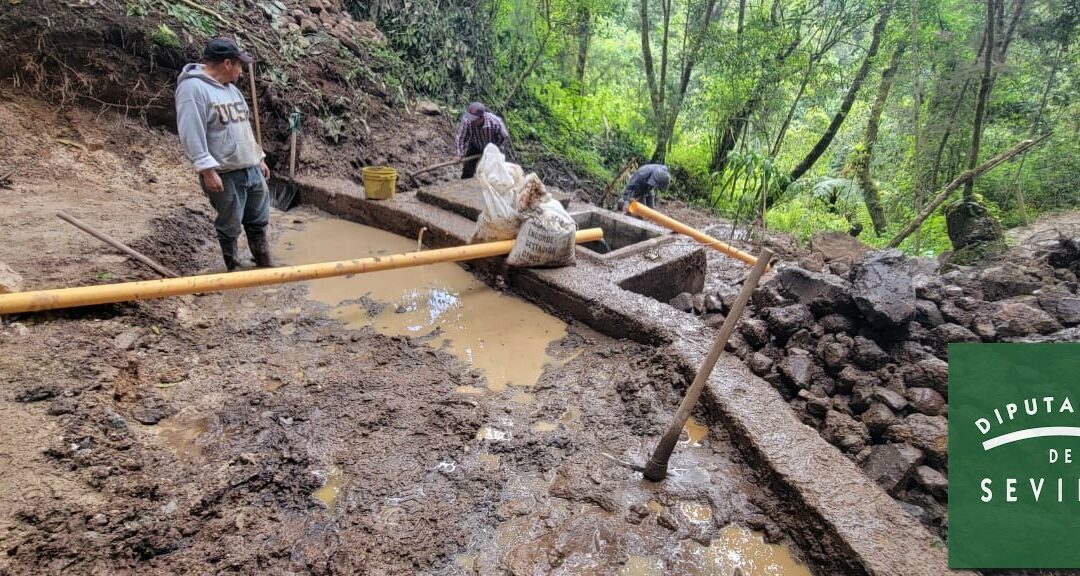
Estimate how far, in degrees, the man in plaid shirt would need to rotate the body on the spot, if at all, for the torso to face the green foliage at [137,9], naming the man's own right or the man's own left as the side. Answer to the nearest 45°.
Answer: approximately 45° to the man's own right

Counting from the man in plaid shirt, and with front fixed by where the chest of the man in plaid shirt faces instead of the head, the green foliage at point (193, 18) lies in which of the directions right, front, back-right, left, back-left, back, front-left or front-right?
front-right

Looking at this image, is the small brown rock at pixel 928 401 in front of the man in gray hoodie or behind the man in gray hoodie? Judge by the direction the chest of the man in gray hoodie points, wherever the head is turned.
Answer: in front

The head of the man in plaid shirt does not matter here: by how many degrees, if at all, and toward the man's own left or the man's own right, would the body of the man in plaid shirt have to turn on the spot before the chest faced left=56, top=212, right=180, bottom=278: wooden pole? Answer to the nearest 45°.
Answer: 0° — they already face it

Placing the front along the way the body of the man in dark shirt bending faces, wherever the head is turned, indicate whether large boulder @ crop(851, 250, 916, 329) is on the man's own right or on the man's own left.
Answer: on the man's own left

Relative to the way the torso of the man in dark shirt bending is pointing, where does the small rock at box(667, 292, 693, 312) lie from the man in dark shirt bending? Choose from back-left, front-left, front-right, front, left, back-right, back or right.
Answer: left

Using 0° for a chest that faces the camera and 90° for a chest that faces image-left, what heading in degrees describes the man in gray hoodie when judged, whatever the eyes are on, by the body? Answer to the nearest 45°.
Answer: approximately 315°

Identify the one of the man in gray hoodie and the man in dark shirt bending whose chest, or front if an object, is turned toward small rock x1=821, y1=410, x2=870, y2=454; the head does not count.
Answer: the man in gray hoodie

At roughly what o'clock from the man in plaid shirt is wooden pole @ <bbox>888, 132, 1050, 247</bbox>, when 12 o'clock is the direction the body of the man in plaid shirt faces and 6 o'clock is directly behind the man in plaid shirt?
The wooden pole is roughly at 8 o'clock from the man in plaid shirt.

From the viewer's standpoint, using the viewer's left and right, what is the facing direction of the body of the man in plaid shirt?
facing the viewer and to the left of the viewer
